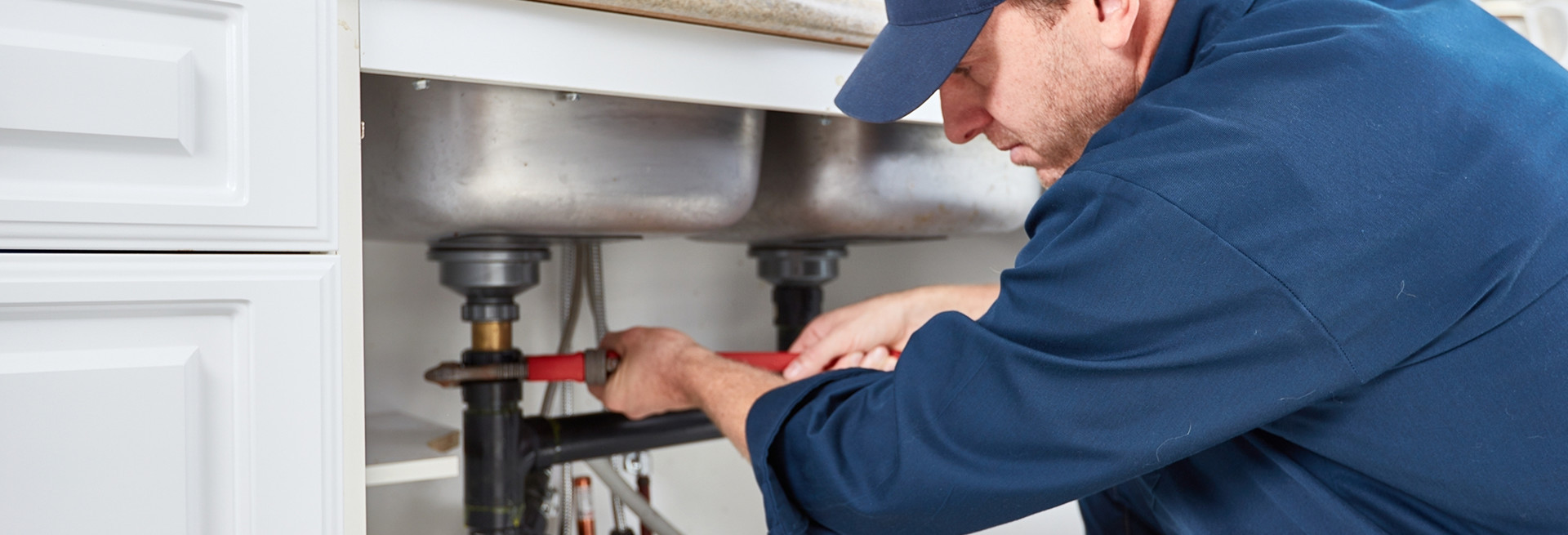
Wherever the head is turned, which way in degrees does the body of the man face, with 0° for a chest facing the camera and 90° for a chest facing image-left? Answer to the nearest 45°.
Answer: approximately 90°

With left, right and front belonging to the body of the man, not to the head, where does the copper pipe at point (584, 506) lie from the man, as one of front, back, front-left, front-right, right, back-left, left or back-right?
front-right

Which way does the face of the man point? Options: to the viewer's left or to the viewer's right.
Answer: to the viewer's left

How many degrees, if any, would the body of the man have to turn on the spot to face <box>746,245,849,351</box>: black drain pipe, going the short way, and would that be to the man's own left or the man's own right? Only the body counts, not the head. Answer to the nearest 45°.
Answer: approximately 45° to the man's own right
